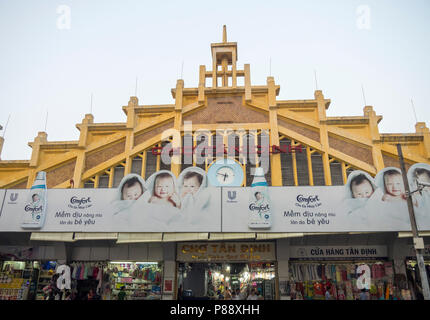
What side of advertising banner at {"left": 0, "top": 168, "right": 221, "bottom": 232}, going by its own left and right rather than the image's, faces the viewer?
front

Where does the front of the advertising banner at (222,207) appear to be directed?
toward the camera

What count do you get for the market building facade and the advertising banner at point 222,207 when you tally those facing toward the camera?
2

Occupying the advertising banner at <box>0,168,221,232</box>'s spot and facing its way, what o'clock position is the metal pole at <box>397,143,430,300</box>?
The metal pole is roughly at 10 o'clock from the advertising banner.

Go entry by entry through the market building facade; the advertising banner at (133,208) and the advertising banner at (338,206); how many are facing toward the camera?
3

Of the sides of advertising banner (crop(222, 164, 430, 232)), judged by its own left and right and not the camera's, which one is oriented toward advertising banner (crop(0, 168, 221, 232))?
right

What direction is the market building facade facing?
toward the camera

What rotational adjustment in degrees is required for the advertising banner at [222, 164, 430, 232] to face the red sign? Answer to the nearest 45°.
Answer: approximately 90° to its right
